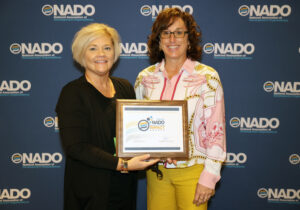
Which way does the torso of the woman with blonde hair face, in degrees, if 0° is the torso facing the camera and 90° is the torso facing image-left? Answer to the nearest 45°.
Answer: approximately 315°
